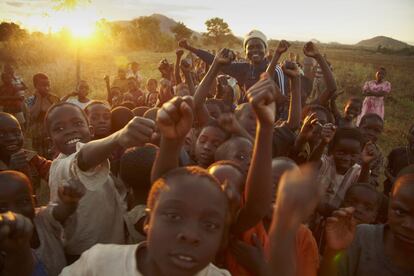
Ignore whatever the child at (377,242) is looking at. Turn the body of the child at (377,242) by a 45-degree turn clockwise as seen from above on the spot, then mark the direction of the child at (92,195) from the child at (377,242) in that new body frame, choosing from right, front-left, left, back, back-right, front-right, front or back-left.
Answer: front-right

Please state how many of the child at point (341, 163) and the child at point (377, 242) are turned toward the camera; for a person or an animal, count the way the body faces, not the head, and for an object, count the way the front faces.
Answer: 2

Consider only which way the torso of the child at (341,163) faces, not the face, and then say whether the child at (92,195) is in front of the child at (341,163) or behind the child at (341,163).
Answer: in front

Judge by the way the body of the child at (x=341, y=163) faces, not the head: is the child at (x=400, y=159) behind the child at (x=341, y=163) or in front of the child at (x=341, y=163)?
behind

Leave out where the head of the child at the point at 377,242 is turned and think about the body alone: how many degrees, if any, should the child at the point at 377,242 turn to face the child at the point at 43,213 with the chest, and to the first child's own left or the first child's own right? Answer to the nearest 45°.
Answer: approximately 90° to the first child's own right

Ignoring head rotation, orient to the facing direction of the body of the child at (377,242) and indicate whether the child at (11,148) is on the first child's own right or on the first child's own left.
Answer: on the first child's own right

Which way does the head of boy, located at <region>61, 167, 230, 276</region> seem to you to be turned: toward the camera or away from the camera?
toward the camera

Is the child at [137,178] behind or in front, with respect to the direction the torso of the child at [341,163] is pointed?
in front

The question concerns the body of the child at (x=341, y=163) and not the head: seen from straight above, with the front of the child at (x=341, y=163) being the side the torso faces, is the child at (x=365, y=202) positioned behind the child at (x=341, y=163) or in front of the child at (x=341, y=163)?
in front

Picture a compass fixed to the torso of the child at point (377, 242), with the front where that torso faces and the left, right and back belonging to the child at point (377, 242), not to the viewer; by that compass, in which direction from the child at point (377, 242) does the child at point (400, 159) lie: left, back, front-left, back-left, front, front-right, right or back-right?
back

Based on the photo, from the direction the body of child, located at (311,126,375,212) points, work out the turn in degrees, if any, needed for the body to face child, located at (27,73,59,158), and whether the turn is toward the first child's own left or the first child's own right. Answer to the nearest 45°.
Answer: approximately 90° to the first child's own right

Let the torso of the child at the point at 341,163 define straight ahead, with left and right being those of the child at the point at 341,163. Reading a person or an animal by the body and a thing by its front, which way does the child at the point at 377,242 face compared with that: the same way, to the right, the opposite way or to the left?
the same way

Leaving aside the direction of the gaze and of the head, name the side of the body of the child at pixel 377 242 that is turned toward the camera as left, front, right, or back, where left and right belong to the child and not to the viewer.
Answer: front
